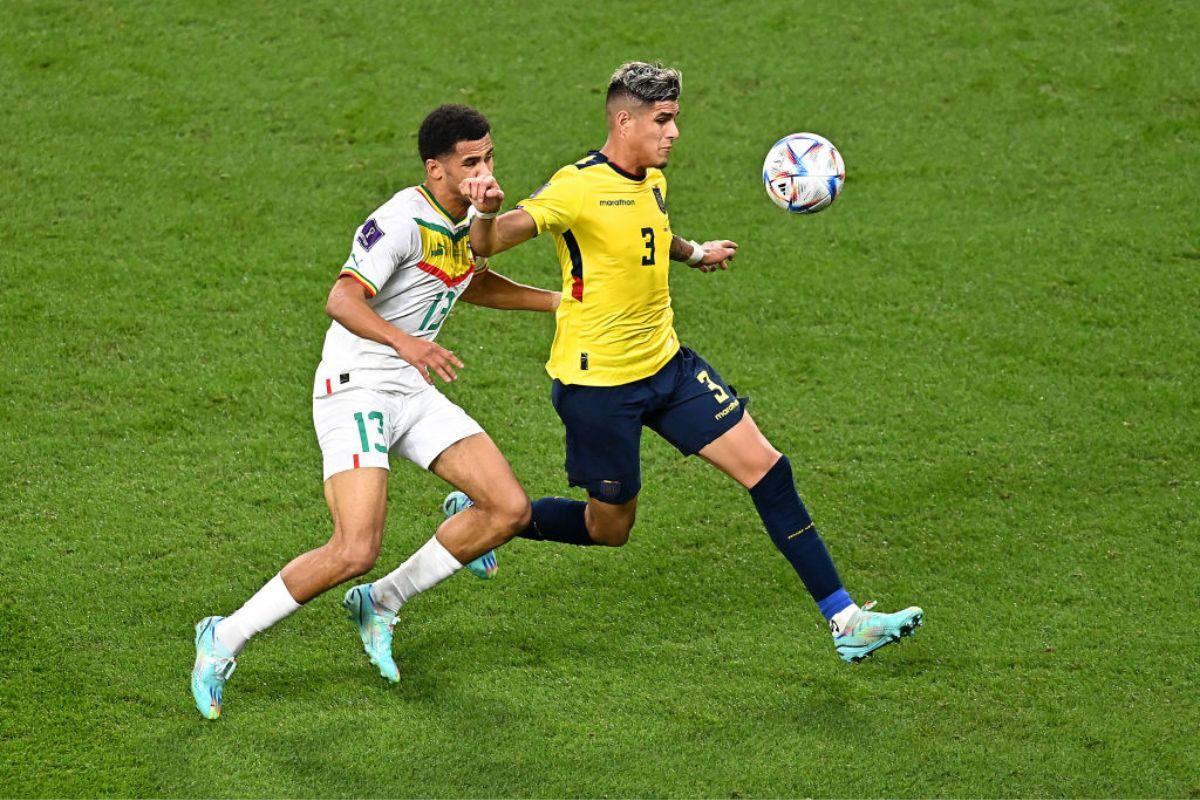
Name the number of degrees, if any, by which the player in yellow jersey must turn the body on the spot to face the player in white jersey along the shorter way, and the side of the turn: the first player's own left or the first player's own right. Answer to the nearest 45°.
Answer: approximately 135° to the first player's own right

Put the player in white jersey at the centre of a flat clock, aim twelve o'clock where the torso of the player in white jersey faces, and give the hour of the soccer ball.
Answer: The soccer ball is roughly at 10 o'clock from the player in white jersey.

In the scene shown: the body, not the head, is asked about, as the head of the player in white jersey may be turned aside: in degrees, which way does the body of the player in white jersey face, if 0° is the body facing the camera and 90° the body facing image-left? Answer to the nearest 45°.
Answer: approximately 315°

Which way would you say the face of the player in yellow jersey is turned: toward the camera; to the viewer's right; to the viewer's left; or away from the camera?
to the viewer's right

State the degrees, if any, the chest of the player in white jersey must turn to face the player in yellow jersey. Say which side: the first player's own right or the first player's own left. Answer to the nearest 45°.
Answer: approximately 45° to the first player's own left
